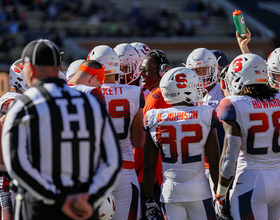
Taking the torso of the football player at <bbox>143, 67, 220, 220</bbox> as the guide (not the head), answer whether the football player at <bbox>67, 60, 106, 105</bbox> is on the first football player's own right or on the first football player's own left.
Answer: on the first football player's own left

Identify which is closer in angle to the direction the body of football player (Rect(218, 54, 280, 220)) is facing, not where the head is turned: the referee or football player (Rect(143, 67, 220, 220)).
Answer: the football player

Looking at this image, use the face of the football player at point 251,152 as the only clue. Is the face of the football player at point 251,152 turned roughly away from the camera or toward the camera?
away from the camera

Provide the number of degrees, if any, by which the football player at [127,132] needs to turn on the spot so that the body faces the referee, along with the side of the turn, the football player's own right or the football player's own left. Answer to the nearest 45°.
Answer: approximately 180°

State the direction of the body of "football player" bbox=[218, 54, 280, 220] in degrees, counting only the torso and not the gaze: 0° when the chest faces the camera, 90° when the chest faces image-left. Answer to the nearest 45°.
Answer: approximately 135°

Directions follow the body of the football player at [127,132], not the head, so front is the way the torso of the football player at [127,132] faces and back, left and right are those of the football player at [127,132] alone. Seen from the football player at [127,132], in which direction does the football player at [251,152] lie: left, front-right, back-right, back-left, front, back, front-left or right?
back-right

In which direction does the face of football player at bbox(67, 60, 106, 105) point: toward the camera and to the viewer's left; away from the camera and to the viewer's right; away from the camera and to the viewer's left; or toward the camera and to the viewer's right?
away from the camera and to the viewer's right

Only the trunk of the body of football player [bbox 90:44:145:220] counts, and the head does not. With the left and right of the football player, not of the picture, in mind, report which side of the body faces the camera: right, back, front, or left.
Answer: back

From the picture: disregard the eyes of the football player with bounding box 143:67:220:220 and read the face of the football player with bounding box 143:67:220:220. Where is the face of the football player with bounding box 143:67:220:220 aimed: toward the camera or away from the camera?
away from the camera

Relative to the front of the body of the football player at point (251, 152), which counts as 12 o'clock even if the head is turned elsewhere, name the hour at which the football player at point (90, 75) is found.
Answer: the football player at point (90, 75) is roughly at 11 o'clock from the football player at point (251, 152).

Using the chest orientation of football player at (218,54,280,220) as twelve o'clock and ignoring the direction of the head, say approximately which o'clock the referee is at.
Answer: The referee is roughly at 9 o'clock from the football player.

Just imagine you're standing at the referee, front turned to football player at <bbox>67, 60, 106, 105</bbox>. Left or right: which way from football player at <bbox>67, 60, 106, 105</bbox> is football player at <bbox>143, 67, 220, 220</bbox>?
right

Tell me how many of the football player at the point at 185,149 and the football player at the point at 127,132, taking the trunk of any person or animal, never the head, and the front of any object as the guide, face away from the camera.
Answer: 2

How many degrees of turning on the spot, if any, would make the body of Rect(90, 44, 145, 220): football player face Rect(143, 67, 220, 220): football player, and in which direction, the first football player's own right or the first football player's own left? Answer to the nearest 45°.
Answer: approximately 135° to the first football player's own right

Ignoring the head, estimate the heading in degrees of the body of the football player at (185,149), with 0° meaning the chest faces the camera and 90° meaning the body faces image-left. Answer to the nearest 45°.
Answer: approximately 180°
